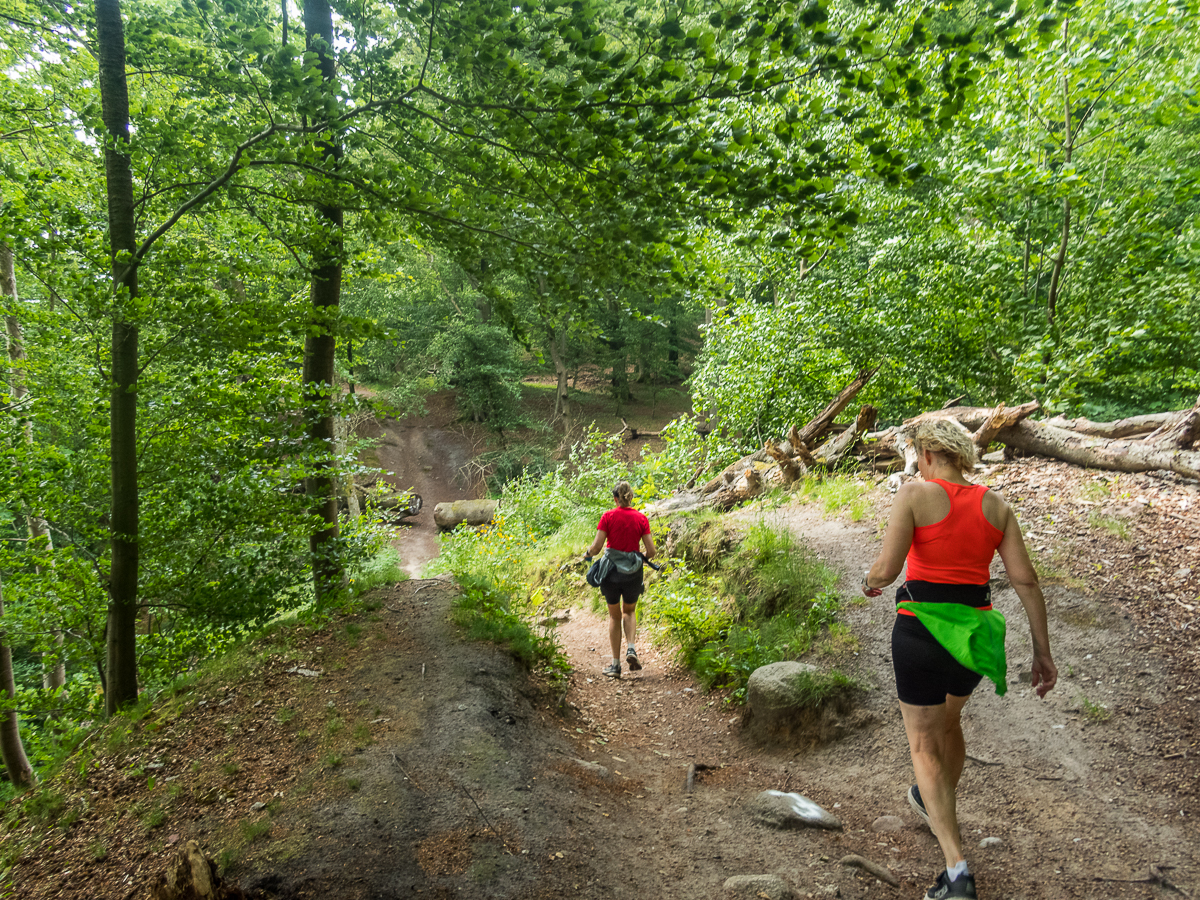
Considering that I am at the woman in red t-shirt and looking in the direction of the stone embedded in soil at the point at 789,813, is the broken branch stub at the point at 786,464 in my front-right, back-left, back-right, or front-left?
back-left

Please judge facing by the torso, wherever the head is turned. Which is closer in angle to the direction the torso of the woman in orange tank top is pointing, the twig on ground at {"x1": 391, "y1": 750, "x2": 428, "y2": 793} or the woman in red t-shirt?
the woman in red t-shirt

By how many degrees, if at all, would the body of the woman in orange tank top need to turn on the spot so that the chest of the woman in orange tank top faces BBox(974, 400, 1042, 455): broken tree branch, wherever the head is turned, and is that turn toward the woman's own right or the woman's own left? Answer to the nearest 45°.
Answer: approximately 45° to the woman's own right

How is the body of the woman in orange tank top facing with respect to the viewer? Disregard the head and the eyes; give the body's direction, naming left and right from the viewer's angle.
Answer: facing away from the viewer and to the left of the viewer

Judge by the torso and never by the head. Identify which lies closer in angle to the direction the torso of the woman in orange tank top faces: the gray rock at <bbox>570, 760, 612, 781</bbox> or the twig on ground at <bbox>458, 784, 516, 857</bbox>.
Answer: the gray rock

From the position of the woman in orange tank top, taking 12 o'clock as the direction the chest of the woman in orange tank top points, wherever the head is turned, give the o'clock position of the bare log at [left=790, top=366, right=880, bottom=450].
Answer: The bare log is roughly at 1 o'clock from the woman in orange tank top.

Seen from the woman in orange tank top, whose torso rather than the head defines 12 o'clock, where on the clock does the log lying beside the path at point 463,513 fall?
The log lying beside the path is roughly at 12 o'clock from the woman in orange tank top.

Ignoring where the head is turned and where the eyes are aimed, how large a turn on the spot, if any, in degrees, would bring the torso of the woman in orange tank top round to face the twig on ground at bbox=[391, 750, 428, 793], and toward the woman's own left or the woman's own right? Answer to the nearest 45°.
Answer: approximately 45° to the woman's own left

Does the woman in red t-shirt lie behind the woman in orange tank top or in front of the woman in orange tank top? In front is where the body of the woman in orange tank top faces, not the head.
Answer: in front

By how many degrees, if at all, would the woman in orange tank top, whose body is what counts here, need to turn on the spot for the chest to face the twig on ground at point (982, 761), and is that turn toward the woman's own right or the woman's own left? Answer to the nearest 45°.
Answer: approximately 45° to the woman's own right

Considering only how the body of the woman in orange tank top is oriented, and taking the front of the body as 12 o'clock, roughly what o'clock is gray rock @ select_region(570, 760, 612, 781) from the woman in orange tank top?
The gray rock is roughly at 11 o'clock from the woman in orange tank top.

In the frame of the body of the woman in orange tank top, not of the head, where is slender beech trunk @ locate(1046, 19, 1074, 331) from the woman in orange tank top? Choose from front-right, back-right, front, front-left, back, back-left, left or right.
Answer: front-right
